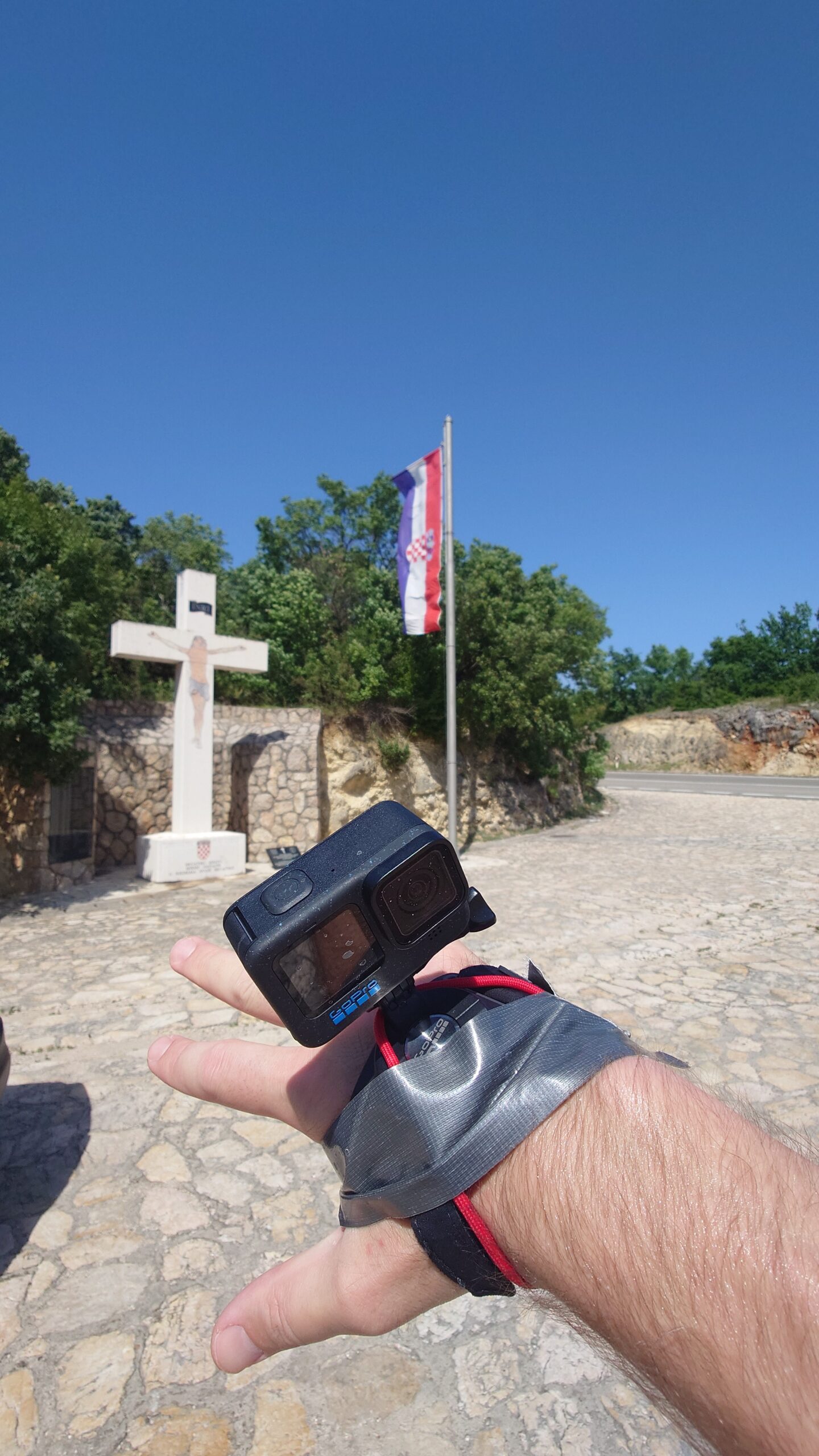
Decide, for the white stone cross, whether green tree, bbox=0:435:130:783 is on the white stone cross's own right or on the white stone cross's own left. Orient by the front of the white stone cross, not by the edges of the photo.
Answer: on the white stone cross's own right

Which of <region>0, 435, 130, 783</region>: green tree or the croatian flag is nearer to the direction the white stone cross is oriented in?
the croatian flag

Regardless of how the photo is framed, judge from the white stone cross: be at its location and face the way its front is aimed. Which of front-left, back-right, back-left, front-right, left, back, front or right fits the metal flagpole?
front-left

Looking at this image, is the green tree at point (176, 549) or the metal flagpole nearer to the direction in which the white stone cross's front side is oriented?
the metal flagpole

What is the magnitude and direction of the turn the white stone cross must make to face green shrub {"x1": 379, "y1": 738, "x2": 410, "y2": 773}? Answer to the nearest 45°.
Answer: approximately 90° to its left

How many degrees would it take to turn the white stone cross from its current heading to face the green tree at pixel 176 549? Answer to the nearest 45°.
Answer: approximately 135° to its left

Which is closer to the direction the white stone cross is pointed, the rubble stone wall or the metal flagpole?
the metal flagpole
